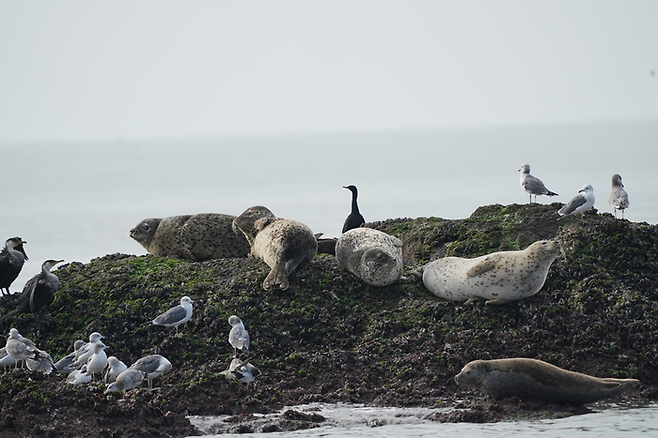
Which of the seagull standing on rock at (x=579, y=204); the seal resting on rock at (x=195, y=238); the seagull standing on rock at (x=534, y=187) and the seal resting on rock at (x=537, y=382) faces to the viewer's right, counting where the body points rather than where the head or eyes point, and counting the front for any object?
the seagull standing on rock at (x=579, y=204)

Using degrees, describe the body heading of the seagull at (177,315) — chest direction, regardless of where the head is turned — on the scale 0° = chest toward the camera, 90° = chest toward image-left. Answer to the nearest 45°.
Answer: approximately 270°

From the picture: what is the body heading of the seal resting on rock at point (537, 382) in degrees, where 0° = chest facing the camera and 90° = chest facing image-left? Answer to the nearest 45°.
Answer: approximately 90°

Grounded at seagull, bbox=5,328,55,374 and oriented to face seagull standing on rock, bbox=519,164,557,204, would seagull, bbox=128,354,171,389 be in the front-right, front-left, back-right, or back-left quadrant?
front-right

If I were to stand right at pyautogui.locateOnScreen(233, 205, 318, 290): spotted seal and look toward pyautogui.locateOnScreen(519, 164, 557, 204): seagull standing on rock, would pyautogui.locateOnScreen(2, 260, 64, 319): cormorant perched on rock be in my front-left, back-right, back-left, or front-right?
back-left

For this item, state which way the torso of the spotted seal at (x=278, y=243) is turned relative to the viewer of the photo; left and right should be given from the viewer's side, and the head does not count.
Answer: facing away from the viewer and to the left of the viewer

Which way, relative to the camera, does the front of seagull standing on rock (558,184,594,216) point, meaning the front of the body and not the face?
to the viewer's right

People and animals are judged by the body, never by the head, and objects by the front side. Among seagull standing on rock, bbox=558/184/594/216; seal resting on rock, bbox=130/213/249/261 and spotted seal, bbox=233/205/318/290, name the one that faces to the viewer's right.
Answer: the seagull standing on rock

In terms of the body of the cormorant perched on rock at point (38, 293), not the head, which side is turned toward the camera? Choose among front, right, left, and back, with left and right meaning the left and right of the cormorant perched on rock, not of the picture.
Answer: right

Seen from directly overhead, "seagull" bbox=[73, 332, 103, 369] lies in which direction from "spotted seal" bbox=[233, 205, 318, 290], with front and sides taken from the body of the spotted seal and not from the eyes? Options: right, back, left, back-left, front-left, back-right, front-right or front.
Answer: left

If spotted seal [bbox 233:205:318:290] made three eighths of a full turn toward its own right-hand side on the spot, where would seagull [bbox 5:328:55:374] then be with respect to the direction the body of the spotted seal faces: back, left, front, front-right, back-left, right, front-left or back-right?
back-right

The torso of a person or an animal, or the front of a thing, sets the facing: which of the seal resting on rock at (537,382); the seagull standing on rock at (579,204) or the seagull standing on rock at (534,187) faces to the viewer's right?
the seagull standing on rock at (579,204)

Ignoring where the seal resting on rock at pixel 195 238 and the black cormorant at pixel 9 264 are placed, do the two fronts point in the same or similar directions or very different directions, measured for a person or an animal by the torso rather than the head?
very different directions

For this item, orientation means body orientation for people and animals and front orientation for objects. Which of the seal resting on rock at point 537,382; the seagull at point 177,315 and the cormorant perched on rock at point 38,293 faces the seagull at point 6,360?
the seal resting on rock
